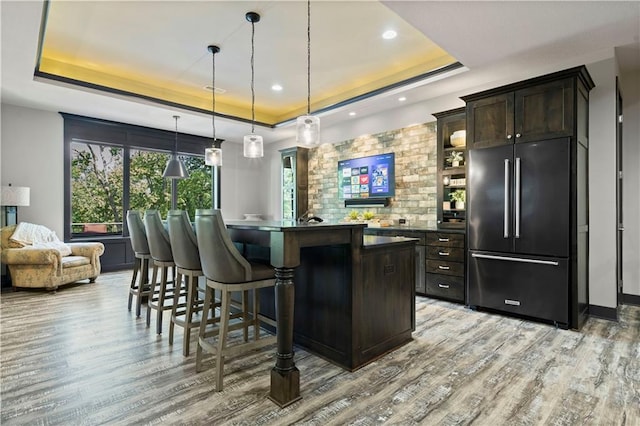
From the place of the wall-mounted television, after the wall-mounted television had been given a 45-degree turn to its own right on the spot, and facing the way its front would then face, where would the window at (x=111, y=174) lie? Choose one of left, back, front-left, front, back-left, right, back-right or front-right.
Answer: front

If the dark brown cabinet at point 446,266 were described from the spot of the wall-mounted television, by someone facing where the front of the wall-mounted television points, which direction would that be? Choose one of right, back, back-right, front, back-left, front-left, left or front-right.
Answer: left

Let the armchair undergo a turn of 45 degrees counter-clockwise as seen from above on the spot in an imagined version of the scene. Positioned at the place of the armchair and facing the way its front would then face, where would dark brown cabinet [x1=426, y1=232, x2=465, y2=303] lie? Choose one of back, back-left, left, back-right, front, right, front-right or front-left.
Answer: front-right

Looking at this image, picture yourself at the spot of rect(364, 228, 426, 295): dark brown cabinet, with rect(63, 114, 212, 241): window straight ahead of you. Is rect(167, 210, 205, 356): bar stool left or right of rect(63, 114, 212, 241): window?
left

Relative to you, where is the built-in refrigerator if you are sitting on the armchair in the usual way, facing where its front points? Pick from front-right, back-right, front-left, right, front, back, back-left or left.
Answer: front

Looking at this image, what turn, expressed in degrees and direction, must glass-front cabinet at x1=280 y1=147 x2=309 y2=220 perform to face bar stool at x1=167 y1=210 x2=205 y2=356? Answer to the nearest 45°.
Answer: approximately 45° to its left

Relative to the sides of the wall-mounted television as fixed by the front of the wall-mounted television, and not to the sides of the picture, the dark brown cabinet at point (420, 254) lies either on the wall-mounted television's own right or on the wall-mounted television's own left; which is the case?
on the wall-mounted television's own left

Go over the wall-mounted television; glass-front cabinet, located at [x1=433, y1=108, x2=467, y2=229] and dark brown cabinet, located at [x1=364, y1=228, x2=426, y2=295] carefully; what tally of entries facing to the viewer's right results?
0

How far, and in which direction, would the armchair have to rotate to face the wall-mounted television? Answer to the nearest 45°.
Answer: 0° — it already faces it

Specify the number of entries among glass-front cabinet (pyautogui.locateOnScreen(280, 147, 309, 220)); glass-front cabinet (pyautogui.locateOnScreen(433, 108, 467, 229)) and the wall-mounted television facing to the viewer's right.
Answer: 0

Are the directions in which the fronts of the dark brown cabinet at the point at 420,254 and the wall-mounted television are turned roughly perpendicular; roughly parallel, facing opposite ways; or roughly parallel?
roughly parallel

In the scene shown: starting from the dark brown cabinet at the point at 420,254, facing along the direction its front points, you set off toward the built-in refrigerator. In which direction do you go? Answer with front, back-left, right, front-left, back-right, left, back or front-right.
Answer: left

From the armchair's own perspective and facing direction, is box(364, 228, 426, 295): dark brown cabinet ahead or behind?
ahead

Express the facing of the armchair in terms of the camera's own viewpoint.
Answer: facing the viewer and to the right of the viewer

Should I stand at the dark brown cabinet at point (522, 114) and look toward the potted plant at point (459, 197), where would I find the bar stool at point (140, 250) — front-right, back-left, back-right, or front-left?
front-left

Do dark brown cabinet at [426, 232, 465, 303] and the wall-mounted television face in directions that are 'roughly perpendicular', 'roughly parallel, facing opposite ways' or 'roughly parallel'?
roughly parallel
